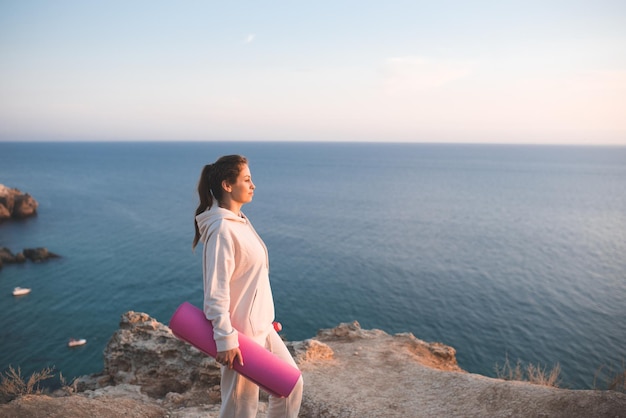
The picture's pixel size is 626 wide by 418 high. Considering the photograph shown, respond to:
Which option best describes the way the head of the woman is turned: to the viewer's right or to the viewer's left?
to the viewer's right

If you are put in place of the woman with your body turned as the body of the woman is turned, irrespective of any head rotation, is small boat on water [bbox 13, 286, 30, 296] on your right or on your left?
on your left

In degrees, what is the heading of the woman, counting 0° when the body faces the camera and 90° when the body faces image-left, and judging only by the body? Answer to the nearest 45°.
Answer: approximately 270°
